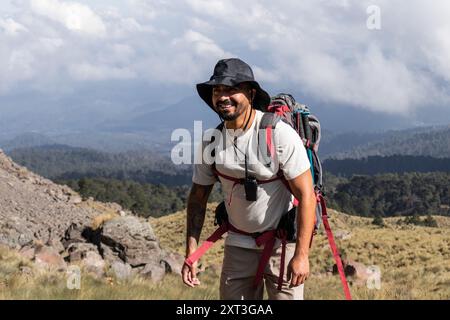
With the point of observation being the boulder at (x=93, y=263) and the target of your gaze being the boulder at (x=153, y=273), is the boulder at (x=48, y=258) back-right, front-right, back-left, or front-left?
back-right

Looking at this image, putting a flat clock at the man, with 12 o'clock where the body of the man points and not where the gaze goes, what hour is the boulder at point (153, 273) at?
The boulder is roughly at 4 o'clock from the man.

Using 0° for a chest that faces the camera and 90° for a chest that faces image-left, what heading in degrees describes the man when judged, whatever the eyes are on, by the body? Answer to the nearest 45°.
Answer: approximately 45°

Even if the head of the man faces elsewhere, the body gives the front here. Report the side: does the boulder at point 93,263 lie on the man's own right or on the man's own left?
on the man's own right

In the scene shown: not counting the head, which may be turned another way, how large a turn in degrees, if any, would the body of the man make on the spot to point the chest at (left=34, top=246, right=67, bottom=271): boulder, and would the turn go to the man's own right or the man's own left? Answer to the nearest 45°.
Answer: approximately 90° to the man's own right

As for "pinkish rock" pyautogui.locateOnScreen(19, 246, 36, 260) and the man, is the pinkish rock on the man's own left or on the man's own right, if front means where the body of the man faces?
on the man's own right

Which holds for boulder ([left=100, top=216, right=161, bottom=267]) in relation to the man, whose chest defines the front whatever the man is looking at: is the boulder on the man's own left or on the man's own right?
on the man's own right

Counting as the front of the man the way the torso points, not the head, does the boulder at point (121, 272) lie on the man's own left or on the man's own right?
on the man's own right

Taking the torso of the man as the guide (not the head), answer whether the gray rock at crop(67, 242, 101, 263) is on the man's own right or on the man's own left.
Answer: on the man's own right
